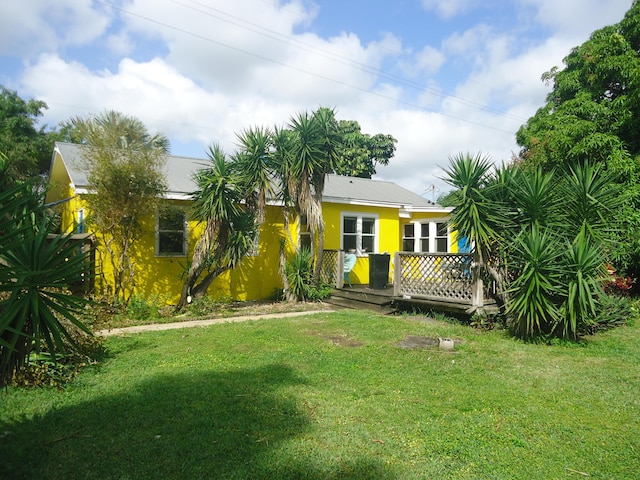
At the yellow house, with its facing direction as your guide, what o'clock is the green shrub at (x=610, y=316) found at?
The green shrub is roughly at 10 o'clock from the yellow house.

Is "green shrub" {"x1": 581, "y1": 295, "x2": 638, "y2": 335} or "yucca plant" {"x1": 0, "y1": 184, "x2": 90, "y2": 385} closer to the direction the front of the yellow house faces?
the yucca plant

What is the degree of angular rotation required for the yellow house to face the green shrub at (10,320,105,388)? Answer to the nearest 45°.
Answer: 0° — it already faces it

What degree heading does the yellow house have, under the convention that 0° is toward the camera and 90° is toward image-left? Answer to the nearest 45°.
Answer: approximately 0°

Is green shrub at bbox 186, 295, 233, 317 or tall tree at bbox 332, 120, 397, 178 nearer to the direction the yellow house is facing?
the green shrub

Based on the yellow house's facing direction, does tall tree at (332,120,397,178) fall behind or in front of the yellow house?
behind

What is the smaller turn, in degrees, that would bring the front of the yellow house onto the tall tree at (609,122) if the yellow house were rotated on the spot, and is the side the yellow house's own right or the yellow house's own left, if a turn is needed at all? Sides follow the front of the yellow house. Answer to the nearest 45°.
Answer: approximately 90° to the yellow house's own left

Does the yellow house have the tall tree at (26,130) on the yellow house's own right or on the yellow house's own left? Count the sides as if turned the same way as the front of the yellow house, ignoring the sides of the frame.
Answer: on the yellow house's own right

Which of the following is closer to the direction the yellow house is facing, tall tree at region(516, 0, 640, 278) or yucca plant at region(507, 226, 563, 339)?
the yucca plant

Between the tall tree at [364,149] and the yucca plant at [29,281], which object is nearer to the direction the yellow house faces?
the yucca plant
